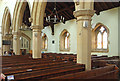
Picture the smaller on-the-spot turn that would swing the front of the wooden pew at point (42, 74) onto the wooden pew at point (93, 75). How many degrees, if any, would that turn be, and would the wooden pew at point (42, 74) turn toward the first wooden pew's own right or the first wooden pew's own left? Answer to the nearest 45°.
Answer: approximately 135° to the first wooden pew's own right

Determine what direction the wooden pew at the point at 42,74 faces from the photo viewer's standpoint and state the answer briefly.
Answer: facing away from the viewer and to the left of the viewer

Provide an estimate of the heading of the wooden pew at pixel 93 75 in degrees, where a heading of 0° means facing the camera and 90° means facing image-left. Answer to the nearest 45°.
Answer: approximately 135°

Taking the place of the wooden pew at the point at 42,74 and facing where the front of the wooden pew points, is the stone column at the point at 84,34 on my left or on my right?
on my right

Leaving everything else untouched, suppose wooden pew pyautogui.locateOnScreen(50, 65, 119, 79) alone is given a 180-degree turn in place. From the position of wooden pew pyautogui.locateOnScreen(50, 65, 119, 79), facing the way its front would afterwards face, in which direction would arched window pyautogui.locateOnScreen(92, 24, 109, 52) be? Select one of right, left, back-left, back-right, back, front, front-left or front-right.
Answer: back-left

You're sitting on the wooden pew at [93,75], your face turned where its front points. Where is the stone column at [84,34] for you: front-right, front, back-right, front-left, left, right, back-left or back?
front-right

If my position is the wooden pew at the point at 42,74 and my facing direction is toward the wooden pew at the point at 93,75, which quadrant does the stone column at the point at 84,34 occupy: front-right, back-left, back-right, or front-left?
front-left

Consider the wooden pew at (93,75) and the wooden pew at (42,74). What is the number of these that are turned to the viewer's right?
0

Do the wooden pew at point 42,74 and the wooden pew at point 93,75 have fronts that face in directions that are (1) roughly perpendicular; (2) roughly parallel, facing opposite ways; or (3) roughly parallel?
roughly parallel
